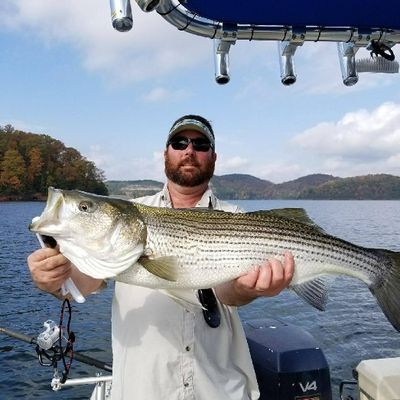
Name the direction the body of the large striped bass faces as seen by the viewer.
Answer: to the viewer's left

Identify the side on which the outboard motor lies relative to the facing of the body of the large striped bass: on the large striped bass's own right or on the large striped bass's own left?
on the large striped bass's own right

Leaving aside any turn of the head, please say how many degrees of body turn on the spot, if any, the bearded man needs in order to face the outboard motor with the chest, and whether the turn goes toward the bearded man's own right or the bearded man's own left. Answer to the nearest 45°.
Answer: approximately 135° to the bearded man's own left

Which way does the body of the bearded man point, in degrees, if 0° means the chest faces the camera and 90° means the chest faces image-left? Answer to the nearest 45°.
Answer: approximately 0°
